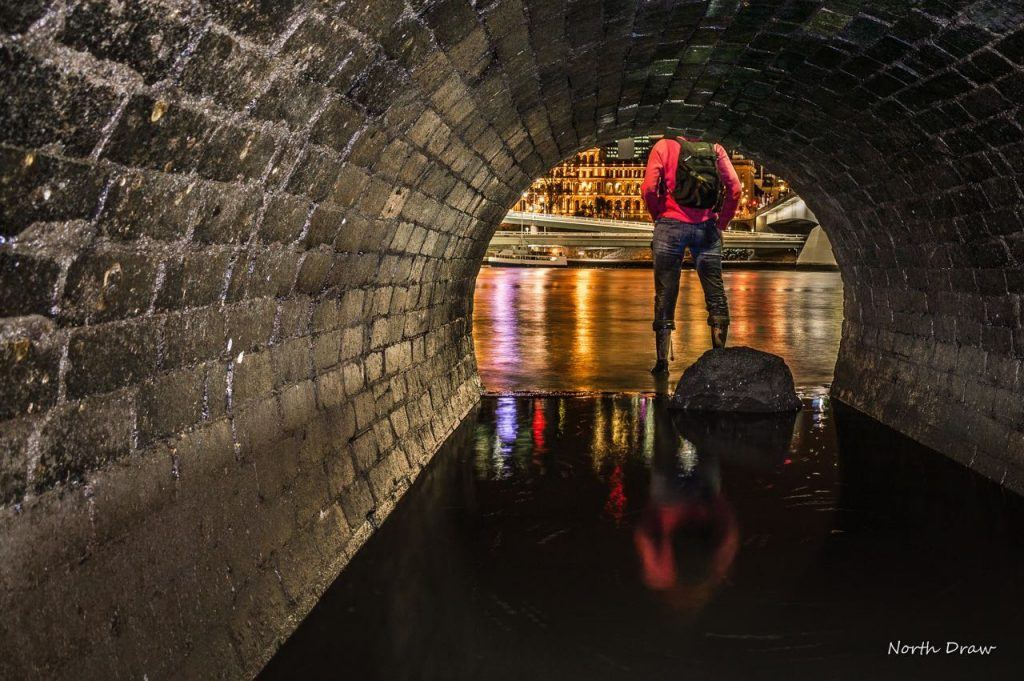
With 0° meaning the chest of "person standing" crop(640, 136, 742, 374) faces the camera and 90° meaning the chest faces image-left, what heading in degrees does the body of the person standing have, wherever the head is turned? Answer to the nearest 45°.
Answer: approximately 180°

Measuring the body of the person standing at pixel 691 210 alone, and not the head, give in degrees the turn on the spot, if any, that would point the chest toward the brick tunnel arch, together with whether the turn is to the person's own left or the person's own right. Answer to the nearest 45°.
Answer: approximately 180°
